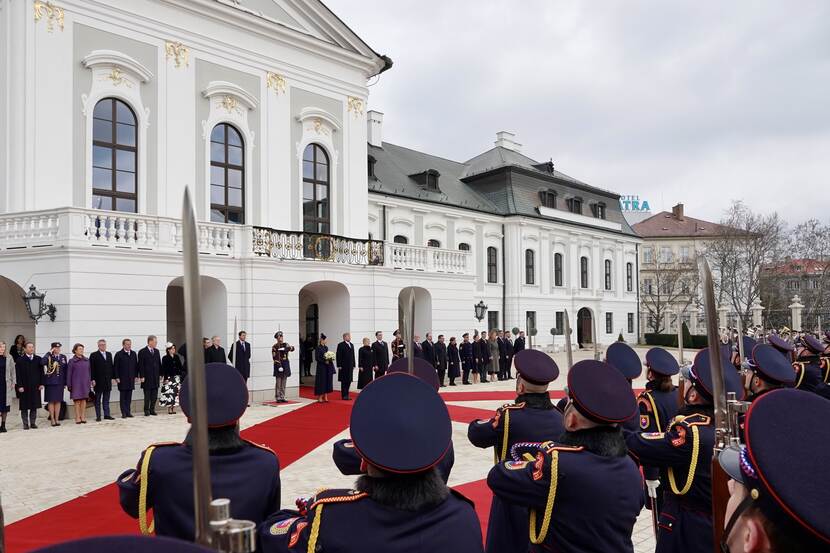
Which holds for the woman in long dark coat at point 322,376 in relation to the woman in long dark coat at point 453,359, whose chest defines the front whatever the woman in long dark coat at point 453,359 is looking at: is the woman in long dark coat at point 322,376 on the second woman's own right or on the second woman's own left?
on the second woman's own right

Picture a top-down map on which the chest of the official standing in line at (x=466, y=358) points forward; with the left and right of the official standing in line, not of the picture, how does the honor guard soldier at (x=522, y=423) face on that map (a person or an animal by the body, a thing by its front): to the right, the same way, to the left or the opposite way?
the opposite way

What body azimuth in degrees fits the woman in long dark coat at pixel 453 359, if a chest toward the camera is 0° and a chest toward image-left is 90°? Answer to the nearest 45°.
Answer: approximately 315°

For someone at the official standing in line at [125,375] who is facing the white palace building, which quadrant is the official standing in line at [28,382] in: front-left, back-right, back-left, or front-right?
back-left

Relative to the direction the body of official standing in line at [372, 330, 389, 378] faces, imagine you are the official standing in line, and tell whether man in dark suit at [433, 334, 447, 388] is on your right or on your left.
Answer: on your left

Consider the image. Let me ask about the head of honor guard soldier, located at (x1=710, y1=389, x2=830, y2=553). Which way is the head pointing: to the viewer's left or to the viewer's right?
to the viewer's left

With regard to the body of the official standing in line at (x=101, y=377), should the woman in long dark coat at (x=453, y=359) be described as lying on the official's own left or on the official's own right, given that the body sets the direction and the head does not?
on the official's own left

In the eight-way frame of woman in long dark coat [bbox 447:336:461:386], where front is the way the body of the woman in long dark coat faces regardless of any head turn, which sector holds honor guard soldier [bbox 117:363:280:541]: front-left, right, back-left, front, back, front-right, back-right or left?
front-right

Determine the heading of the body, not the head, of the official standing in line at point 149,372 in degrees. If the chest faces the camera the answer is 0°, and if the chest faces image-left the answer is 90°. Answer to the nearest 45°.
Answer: approximately 315°

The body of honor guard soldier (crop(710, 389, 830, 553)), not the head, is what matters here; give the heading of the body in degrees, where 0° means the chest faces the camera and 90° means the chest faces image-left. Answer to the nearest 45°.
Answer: approximately 135°

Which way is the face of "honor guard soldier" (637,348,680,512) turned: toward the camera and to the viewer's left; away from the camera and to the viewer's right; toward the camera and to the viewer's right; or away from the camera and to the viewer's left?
away from the camera and to the viewer's left
